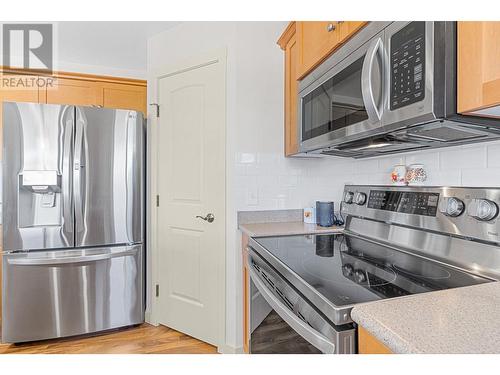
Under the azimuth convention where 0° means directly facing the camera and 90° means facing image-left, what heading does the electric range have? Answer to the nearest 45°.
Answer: approximately 45°

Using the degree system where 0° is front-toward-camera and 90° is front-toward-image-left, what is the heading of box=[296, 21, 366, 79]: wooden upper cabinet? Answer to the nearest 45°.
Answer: approximately 45°

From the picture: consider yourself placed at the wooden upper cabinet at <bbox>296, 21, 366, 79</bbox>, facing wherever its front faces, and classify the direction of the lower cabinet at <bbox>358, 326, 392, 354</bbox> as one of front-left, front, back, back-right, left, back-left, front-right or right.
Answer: front-left
